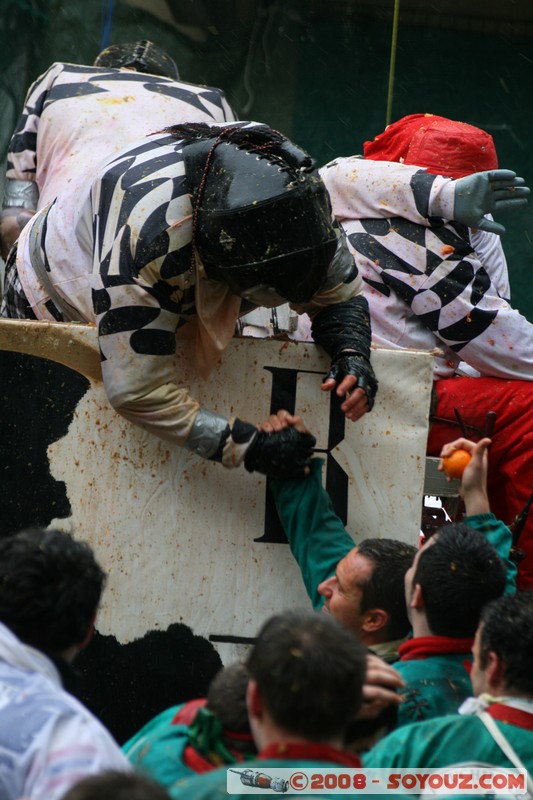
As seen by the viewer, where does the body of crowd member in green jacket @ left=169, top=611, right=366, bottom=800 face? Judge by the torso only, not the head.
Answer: away from the camera

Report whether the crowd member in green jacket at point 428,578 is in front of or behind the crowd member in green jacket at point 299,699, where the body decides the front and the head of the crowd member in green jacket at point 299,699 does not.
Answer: in front

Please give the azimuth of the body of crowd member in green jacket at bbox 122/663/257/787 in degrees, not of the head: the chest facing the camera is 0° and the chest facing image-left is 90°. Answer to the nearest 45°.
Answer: approximately 225°

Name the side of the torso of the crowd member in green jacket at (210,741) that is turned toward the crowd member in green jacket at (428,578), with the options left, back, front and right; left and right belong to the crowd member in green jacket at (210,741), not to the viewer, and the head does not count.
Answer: front

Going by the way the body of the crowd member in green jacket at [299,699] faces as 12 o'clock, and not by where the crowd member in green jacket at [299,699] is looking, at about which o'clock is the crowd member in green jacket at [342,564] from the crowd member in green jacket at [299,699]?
the crowd member in green jacket at [342,564] is roughly at 12 o'clock from the crowd member in green jacket at [299,699].

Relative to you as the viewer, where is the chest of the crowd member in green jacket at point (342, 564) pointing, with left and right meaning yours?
facing to the left of the viewer

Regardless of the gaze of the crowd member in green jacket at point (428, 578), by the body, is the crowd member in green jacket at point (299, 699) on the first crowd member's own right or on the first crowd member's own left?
on the first crowd member's own left
